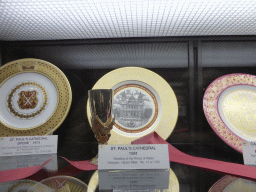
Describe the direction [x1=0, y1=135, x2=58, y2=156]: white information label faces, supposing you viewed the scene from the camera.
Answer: facing the viewer

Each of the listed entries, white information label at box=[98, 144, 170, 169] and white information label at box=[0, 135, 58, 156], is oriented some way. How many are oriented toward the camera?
2

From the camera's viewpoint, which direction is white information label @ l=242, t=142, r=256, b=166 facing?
toward the camera

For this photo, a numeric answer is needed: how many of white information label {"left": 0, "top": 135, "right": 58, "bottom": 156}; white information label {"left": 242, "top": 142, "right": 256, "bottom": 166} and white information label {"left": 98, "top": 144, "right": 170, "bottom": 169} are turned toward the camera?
3
